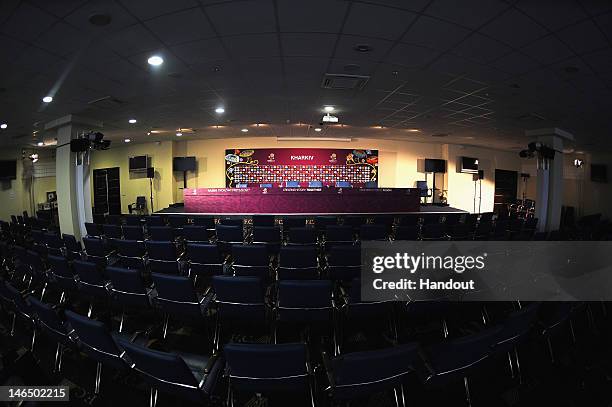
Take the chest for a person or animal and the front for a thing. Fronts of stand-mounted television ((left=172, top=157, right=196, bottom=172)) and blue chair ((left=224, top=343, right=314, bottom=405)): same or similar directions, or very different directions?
very different directions

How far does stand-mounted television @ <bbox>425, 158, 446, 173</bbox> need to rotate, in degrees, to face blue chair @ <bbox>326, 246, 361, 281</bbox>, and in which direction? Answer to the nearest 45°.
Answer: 0° — it already faces it

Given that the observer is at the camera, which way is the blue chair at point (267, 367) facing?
facing away from the viewer

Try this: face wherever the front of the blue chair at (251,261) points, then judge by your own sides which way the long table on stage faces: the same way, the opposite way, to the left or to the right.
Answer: the opposite way

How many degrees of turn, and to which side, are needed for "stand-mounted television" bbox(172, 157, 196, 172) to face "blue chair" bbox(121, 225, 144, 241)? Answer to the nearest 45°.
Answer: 0° — it already faces it

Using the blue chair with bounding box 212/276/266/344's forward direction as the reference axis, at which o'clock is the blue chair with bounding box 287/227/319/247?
the blue chair with bounding box 287/227/319/247 is roughly at 1 o'clock from the blue chair with bounding box 212/276/266/344.

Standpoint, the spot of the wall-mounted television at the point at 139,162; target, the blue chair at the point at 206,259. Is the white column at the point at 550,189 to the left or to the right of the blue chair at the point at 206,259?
left

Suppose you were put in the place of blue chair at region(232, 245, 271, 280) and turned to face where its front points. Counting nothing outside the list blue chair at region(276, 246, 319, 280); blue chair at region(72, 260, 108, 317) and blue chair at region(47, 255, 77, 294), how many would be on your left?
2

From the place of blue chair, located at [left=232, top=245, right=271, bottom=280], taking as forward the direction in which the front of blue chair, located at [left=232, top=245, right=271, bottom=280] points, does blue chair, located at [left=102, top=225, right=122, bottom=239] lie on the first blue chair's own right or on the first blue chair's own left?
on the first blue chair's own left

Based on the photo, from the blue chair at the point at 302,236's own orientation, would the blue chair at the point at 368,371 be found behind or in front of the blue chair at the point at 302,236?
behind

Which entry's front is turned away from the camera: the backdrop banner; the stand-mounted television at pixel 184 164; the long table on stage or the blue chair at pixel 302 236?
the blue chair

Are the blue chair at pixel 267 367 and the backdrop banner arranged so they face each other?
yes
